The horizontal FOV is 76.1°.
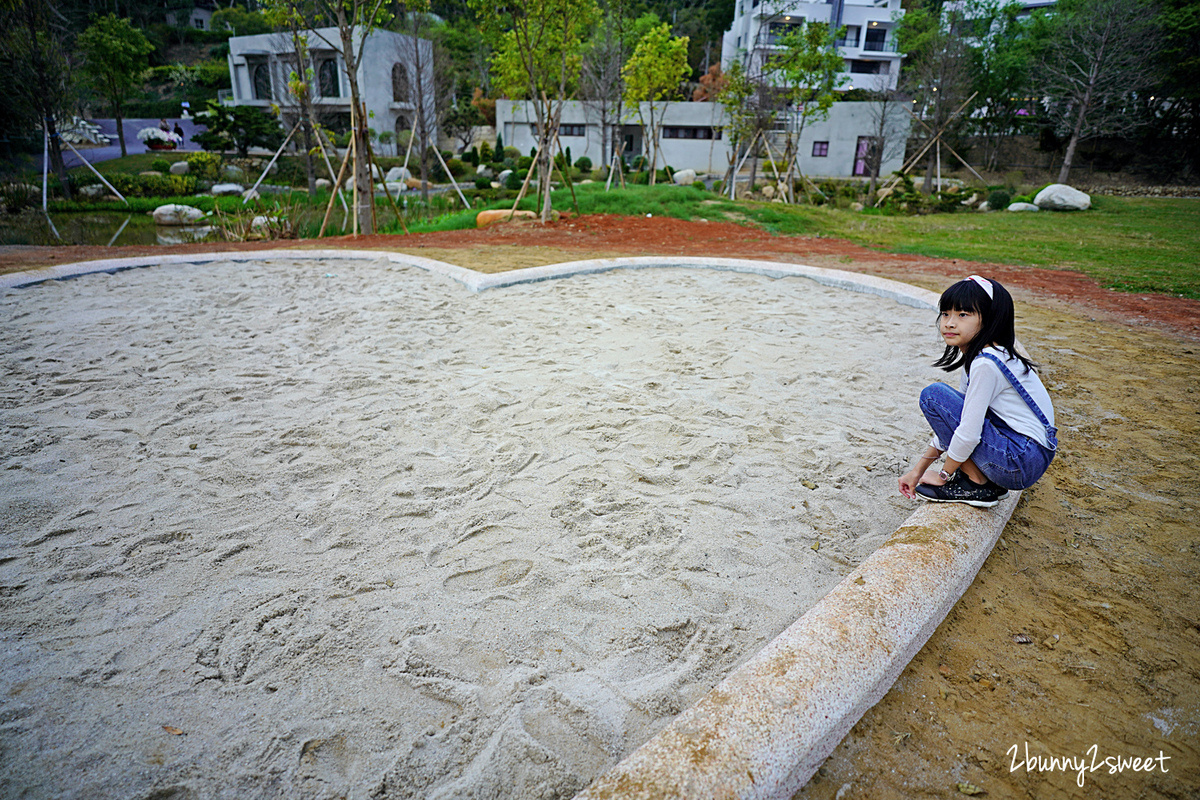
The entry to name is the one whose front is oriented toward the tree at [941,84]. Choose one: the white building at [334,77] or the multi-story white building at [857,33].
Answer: the multi-story white building

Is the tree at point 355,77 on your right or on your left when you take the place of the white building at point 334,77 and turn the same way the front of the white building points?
on your left

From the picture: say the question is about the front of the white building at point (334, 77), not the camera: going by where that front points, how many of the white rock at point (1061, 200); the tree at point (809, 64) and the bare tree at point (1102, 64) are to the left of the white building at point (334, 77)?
3

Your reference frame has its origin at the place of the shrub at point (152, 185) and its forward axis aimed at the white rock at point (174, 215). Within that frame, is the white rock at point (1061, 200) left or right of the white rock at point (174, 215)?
left

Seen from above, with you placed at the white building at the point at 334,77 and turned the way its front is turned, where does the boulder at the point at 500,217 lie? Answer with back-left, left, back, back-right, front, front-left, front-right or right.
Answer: front-left

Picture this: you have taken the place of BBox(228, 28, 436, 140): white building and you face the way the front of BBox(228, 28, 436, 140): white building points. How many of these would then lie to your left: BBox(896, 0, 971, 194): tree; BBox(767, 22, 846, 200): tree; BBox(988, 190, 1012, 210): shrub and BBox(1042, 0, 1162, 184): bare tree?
4

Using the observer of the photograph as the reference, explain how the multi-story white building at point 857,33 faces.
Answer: facing the viewer

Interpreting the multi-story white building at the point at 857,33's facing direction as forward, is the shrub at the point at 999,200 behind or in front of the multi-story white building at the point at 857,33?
in front

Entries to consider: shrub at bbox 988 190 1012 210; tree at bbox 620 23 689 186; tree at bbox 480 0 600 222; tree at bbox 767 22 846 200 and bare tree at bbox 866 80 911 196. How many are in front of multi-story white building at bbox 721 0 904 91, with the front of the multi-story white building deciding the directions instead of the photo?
5

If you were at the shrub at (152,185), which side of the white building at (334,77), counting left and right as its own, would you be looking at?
front

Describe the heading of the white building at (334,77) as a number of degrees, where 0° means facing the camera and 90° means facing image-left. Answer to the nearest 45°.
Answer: approximately 45°

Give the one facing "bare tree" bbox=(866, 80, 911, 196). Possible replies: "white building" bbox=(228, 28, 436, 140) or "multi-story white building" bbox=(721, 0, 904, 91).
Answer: the multi-story white building

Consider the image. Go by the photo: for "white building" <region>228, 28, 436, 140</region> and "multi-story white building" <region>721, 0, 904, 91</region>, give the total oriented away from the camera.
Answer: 0

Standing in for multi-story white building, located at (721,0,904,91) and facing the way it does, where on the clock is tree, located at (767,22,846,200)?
The tree is roughly at 12 o'clock from the multi-story white building.

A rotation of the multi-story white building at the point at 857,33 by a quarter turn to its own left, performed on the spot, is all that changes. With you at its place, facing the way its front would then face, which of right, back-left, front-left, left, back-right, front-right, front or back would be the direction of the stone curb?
right
